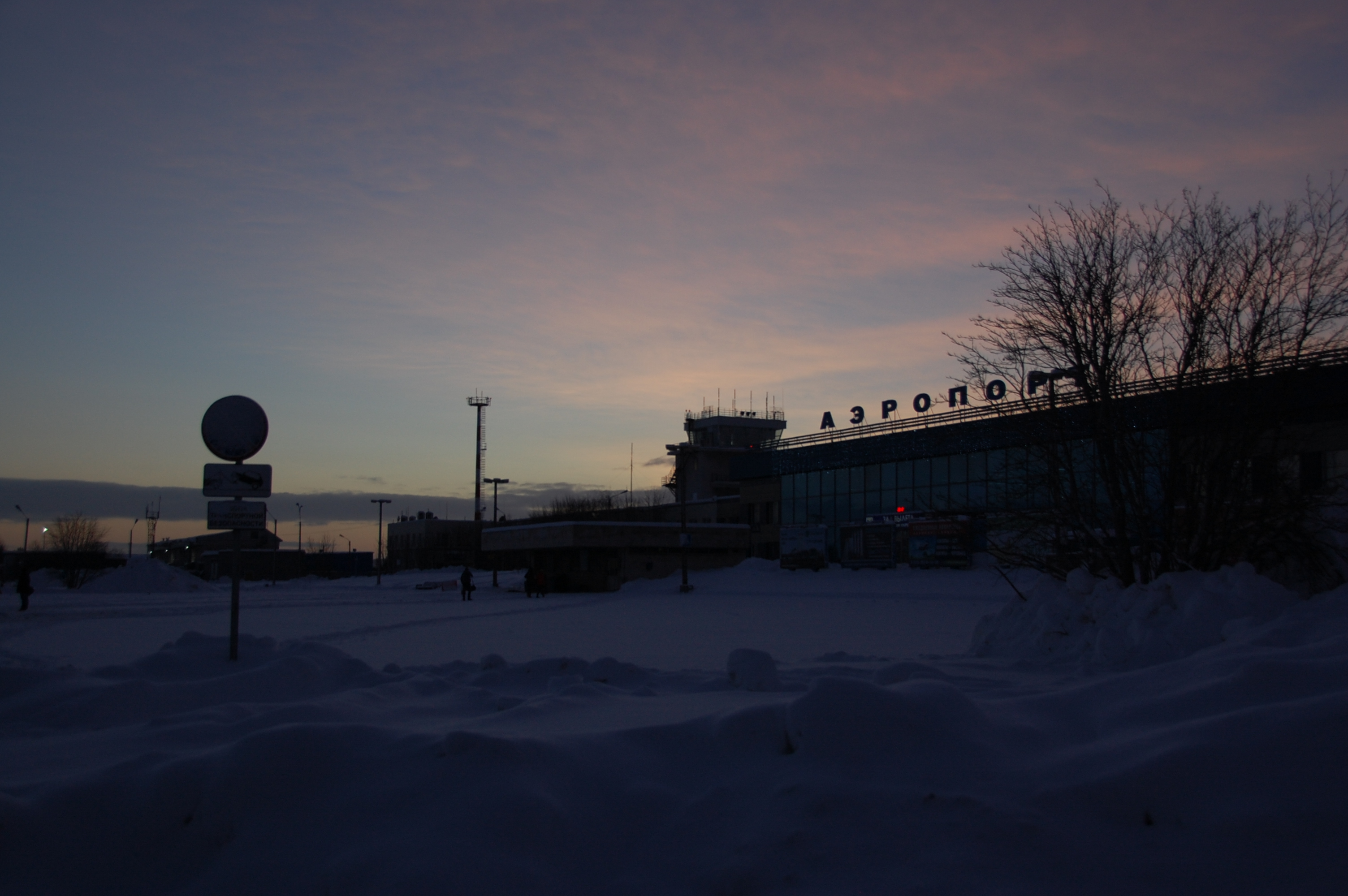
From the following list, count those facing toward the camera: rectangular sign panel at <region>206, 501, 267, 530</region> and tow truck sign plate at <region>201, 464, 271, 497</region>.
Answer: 2

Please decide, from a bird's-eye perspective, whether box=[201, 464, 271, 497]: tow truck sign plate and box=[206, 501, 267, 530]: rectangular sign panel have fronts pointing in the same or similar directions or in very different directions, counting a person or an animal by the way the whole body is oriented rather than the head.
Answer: same or similar directions

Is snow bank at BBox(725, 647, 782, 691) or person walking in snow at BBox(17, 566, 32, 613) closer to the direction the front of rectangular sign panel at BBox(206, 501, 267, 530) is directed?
the snow bank

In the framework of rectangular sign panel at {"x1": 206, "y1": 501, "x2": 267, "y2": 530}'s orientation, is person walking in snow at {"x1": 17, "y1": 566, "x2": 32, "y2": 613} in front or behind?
behind

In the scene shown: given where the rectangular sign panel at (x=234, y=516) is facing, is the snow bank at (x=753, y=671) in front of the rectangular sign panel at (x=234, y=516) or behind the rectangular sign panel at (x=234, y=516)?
in front

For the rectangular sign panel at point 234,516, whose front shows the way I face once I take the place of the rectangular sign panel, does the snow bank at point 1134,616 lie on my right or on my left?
on my left

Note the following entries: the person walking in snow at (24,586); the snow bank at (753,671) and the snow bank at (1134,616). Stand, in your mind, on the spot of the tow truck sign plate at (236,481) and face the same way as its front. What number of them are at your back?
1

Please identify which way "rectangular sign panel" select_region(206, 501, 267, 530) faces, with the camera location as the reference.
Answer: facing the viewer

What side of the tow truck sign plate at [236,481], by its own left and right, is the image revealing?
front
